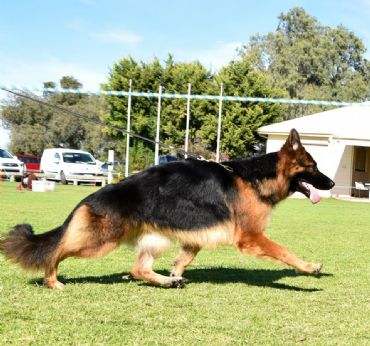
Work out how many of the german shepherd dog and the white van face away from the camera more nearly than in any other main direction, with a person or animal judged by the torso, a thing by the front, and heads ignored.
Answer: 0

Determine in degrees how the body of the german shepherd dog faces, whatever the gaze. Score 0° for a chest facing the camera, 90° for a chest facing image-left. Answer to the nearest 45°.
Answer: approximately 270°

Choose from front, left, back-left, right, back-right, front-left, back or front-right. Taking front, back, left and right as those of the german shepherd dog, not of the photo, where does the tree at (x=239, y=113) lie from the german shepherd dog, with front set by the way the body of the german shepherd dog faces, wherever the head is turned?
left

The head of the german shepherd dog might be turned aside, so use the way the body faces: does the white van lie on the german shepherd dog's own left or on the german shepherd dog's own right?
on the german shepherd dog's own left

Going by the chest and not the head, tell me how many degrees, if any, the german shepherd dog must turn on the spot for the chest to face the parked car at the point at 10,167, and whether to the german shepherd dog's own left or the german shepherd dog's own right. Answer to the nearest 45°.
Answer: approximately 90° to the german shepherd dog's own left

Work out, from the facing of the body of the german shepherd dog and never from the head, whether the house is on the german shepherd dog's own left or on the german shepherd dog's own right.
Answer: on the german shepherd dog's own left

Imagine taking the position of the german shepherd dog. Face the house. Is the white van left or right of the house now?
left

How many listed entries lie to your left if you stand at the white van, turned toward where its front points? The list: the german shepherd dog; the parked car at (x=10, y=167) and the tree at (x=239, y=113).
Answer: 1
